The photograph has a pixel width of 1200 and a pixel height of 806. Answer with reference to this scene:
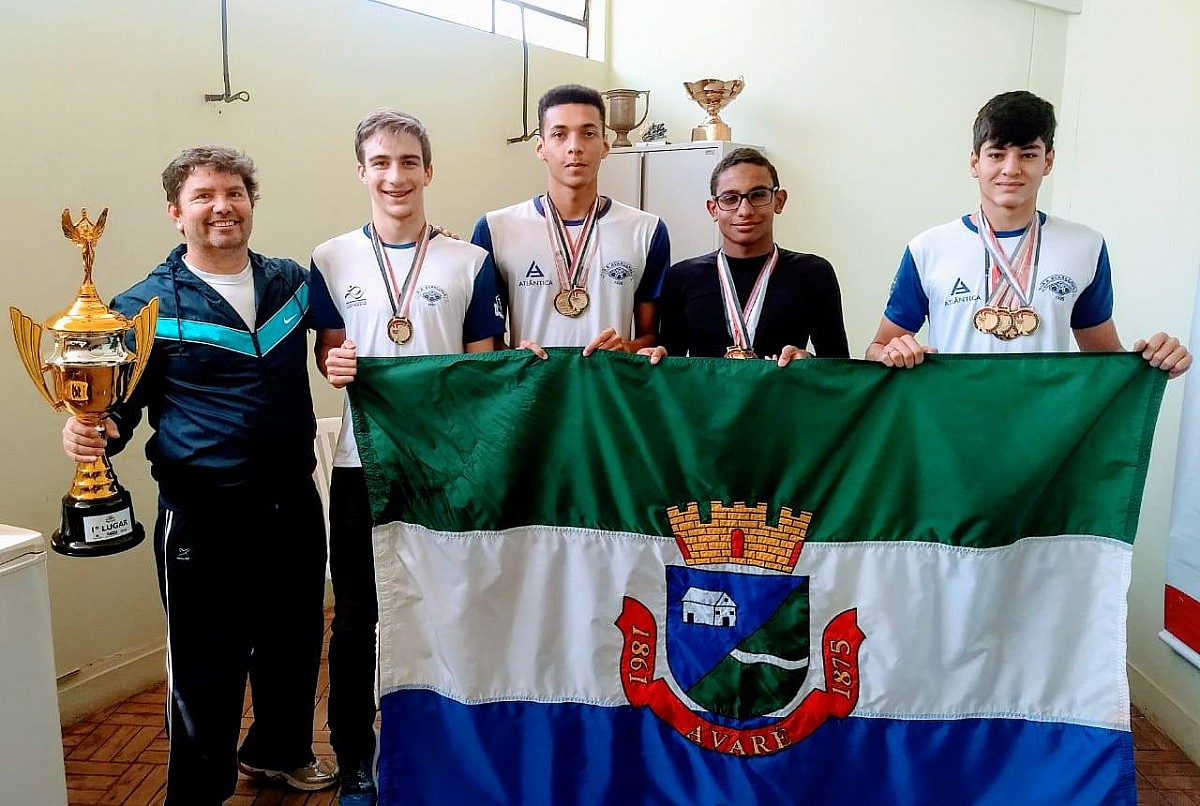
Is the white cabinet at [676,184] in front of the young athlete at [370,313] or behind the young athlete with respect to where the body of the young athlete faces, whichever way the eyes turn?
behind

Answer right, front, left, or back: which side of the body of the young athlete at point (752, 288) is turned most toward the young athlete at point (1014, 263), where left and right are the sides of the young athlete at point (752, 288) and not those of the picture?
left

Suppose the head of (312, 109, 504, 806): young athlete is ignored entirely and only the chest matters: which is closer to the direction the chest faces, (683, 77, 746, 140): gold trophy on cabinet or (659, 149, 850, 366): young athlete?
the young athlete

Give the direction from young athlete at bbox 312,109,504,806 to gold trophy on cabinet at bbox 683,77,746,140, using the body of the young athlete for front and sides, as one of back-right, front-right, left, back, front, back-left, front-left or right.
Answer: back-left

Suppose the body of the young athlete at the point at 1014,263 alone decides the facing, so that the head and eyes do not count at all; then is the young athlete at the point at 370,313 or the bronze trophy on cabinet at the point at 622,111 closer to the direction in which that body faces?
the young athlete

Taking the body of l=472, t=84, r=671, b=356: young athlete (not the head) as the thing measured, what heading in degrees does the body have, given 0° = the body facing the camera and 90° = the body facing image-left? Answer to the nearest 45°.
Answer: approximately 0°

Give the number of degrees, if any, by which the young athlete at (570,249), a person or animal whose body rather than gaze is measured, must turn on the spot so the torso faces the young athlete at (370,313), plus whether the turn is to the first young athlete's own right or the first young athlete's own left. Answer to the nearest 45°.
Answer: approximately 45° to the first young athlete's own right

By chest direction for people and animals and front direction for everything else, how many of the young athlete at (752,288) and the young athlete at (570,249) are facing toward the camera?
2
